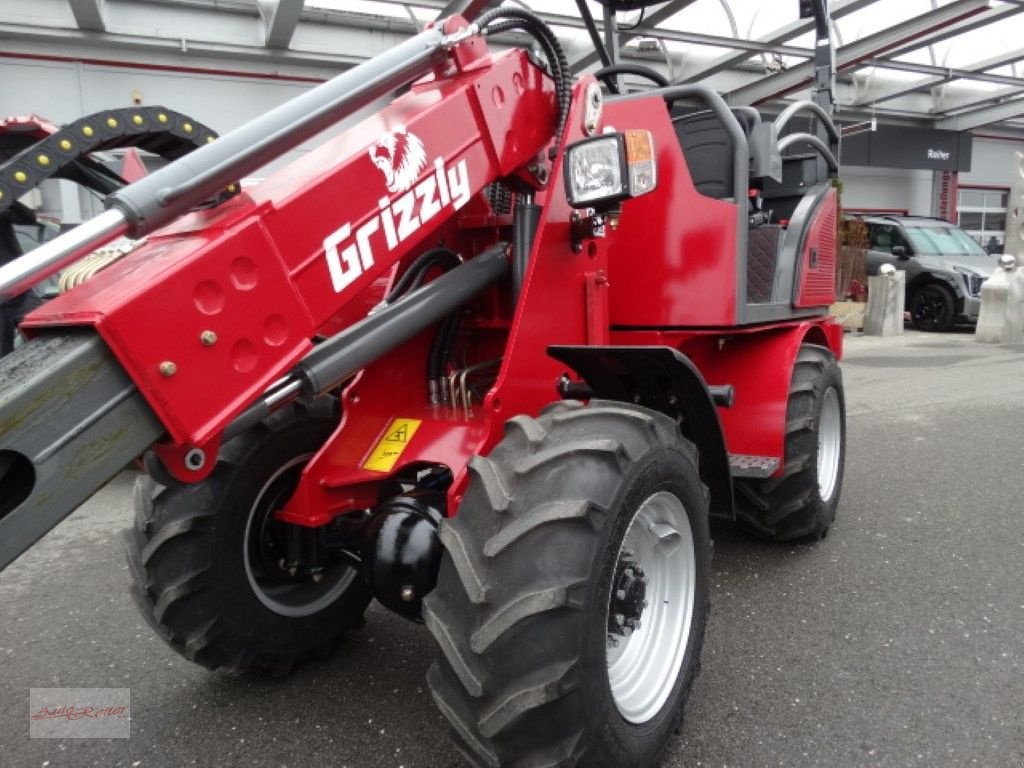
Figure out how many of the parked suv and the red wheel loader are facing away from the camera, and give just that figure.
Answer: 0

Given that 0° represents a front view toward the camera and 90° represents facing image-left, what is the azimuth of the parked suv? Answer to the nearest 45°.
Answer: approximately 315°

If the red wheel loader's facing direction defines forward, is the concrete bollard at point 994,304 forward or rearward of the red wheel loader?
rearward

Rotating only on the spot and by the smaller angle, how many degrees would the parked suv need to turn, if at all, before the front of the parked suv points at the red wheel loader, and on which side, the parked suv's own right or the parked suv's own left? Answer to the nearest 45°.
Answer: approximately 45° to the parked suv's own right

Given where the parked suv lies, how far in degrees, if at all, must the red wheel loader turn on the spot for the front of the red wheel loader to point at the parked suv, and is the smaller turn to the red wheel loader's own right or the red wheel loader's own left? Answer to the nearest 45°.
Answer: approximately 180°

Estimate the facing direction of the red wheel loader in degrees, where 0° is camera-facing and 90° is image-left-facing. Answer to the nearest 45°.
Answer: approximately 45°

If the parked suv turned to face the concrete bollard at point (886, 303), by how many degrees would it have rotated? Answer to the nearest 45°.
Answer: approximately 45° to its right

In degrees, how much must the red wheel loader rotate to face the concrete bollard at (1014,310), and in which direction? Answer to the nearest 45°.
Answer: approximately 180°

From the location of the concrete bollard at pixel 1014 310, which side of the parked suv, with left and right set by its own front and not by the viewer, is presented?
front
